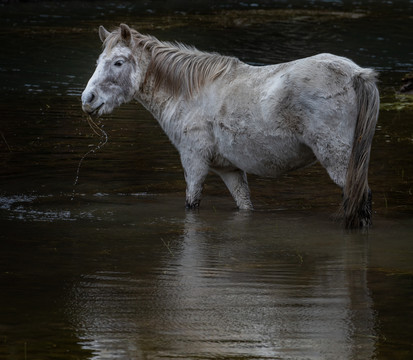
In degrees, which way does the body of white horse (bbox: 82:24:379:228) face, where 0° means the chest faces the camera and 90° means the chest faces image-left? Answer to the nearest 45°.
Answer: approximately 90°
